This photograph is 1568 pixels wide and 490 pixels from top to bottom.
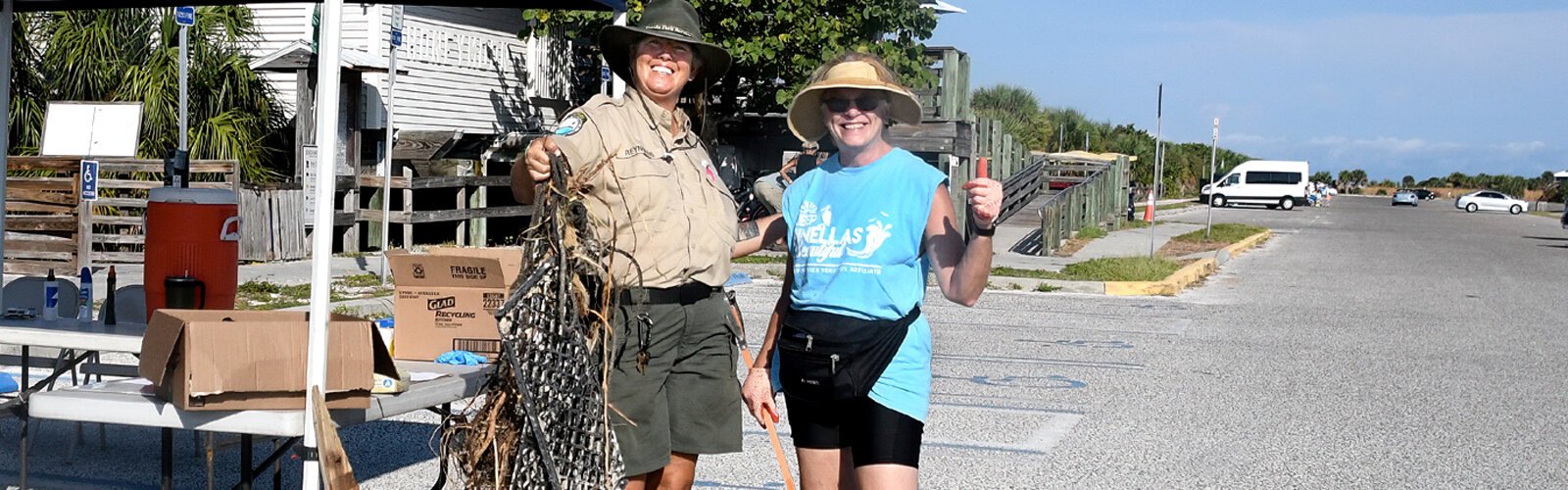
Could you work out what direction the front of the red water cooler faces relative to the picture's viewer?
facing the viewer

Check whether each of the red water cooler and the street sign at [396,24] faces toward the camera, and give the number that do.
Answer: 2

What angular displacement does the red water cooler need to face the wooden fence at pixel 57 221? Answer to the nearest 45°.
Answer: approximately 180°

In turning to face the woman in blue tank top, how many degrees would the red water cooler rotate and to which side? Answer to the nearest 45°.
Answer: approximately 45° to its left

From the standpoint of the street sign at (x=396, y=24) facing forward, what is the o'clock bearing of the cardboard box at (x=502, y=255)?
The cardboard box is roughly at 12 o'clock from the street sign.

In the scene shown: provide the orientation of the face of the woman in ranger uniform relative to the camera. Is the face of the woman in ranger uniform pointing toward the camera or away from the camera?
toward the camera

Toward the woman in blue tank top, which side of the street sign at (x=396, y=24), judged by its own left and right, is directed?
front

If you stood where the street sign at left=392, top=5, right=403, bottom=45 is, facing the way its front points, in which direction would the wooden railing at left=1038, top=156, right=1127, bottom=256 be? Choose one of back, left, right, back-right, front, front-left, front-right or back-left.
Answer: back-left

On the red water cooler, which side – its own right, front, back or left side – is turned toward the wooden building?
back

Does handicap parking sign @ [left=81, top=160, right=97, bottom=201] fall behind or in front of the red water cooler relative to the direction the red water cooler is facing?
behind

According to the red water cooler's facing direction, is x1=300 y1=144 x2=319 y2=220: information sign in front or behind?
behind

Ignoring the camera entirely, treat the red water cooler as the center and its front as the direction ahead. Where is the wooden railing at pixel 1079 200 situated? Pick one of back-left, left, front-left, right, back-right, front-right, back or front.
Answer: back-left

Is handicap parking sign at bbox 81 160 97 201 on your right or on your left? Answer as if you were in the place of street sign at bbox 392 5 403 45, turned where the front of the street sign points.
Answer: on your right

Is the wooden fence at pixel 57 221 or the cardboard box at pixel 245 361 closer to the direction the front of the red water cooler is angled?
the cardboard box

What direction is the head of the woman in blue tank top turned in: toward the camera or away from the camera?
toward the camera

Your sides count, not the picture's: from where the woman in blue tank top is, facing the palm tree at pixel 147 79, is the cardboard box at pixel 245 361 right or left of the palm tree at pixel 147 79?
left

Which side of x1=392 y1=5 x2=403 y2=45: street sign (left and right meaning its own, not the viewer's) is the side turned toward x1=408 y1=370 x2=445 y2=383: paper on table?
front

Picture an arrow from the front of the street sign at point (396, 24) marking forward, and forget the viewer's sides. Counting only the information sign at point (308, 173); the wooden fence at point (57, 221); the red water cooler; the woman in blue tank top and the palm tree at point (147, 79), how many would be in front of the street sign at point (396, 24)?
2

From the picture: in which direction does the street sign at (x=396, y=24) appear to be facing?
toward the camera
